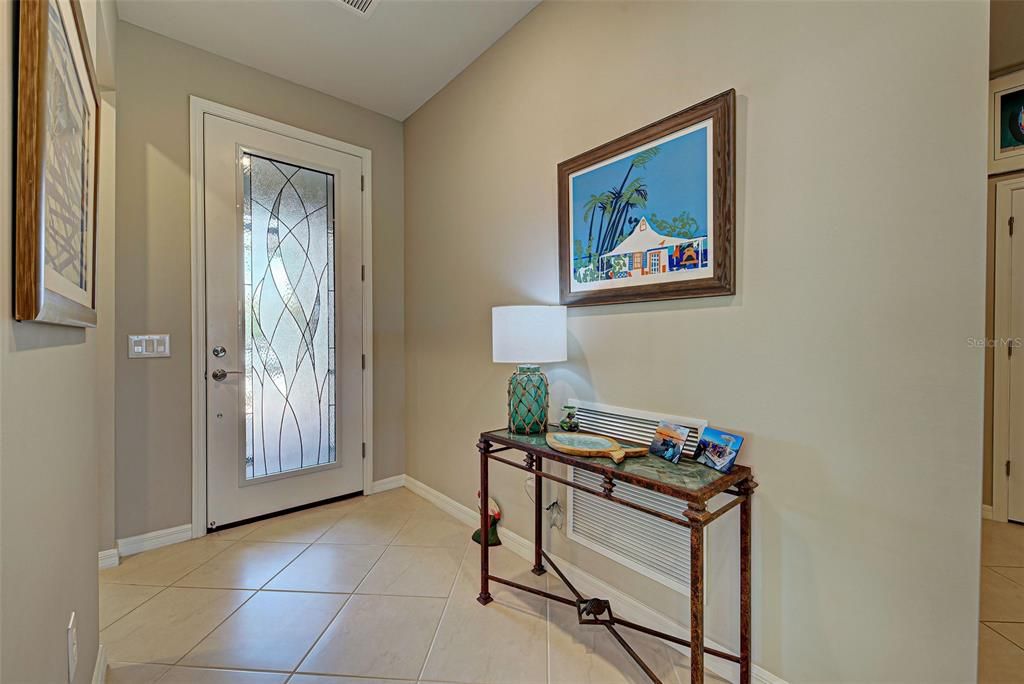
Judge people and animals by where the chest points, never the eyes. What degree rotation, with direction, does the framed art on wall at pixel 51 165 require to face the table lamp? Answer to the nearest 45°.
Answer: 0° — it already faces it

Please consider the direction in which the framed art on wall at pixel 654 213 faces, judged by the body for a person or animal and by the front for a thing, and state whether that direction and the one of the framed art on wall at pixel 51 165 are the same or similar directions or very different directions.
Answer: very different directions

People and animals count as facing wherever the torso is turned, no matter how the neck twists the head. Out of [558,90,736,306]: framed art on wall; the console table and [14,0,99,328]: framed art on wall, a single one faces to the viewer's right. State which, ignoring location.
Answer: [14,0,99,328]: framed art on wall

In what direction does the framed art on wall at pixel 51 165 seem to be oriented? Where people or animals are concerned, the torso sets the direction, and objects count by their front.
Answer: to the viewer's right

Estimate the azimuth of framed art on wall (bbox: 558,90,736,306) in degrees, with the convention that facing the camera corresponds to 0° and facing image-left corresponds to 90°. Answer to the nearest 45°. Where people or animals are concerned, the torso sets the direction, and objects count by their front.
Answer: approximately 45°

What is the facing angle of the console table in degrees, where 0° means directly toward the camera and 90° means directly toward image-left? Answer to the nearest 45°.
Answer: approximately 45°
